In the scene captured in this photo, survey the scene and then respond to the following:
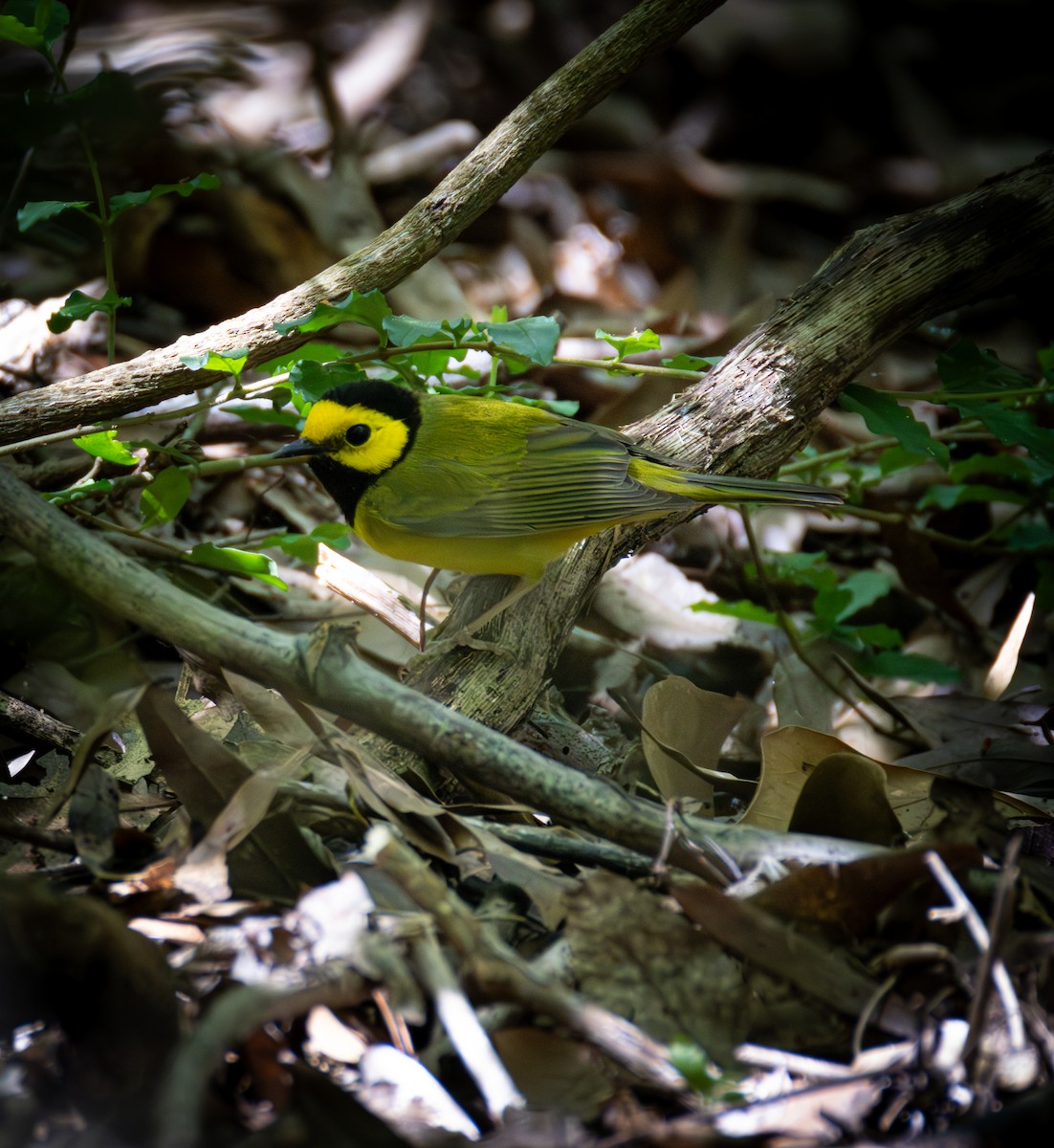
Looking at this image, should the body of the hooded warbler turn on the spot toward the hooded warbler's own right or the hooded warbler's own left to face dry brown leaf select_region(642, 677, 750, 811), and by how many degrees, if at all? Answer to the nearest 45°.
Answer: approximately 90° to the hooded warbler's own left

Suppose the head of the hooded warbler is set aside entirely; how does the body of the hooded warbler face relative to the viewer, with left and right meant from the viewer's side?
facing to the left of the viewer
